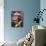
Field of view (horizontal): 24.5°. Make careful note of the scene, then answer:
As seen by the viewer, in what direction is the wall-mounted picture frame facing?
toward the camera
